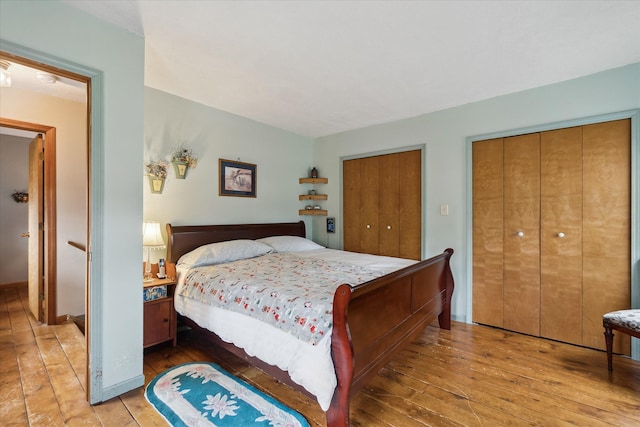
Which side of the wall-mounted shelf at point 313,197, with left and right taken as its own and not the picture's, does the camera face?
front

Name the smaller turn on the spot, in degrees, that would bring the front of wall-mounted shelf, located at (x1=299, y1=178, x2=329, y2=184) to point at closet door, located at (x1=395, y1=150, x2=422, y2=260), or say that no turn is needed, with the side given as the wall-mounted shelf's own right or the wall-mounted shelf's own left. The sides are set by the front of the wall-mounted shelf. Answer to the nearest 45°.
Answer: approximately 45° to the wall-mounted shelf's own left

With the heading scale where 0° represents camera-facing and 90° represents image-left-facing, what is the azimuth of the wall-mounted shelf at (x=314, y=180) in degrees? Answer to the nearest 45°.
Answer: approximately 0°

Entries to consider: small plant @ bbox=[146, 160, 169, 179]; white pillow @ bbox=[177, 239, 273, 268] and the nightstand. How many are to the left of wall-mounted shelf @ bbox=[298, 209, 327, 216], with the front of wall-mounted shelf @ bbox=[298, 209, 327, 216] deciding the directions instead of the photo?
0

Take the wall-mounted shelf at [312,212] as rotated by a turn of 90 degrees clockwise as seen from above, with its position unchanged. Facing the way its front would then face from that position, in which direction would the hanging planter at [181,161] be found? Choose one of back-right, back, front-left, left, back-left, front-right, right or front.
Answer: front-left

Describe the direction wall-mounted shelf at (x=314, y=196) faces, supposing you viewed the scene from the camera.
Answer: facing the viewer

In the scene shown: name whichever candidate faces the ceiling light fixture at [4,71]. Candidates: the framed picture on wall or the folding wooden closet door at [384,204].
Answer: the folding wooden closet door

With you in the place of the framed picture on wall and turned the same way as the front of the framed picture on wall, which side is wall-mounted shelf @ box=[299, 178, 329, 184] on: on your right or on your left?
on your left

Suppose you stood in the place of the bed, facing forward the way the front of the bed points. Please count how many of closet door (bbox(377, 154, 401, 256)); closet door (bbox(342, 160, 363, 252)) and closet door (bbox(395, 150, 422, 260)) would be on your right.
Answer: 0

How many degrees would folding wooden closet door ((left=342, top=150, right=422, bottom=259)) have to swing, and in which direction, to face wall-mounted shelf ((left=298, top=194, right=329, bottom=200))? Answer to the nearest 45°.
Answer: approximately 45° to its right

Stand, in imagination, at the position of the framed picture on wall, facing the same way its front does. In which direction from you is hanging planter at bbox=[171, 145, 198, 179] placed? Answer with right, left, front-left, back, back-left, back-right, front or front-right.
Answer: right

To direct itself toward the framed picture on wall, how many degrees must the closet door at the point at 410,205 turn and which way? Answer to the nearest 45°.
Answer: approximately 45° to its right

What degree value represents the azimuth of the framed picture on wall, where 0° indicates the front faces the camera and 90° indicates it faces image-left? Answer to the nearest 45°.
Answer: approximately 315°

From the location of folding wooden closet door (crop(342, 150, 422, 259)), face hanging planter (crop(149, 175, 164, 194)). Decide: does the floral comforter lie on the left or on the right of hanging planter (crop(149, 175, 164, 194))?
left

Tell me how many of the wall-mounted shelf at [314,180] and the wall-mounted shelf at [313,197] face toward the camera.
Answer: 2

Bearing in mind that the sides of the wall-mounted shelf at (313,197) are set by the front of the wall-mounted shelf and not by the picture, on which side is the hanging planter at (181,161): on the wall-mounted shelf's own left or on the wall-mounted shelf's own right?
on the wall-mounted shelf's own right

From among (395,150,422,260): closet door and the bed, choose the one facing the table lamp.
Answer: the closet door

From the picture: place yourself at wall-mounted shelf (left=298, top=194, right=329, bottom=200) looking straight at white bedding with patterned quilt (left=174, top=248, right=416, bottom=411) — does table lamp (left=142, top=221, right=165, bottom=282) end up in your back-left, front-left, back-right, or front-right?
front-right

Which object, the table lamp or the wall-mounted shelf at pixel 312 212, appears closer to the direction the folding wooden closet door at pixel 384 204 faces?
the table lamp

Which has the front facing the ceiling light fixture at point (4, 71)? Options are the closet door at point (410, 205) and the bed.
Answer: the closet door

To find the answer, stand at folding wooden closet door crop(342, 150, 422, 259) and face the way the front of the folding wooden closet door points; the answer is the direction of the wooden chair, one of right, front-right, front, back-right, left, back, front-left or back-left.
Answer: left
